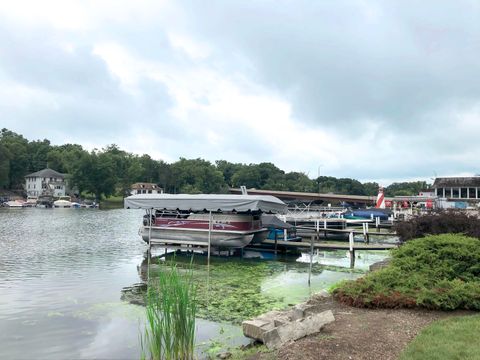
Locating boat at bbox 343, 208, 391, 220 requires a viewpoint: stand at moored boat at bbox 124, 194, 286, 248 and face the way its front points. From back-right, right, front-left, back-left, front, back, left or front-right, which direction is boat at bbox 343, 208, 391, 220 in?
left

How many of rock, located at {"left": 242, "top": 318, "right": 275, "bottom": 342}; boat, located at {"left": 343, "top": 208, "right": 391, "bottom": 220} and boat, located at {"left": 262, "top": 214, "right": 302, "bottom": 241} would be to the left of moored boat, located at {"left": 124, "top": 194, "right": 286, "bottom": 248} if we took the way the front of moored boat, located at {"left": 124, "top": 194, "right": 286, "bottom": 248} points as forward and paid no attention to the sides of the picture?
2

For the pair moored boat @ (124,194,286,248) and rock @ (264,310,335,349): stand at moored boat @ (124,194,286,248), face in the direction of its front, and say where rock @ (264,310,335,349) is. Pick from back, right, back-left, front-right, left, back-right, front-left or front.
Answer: front-right

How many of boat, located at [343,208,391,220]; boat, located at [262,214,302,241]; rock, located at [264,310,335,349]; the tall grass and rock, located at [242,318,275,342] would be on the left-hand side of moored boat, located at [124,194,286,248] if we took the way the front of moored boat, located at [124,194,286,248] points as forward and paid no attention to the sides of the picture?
2

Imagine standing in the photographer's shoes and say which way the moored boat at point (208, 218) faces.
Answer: facing the viewer and to the right of the viewer
